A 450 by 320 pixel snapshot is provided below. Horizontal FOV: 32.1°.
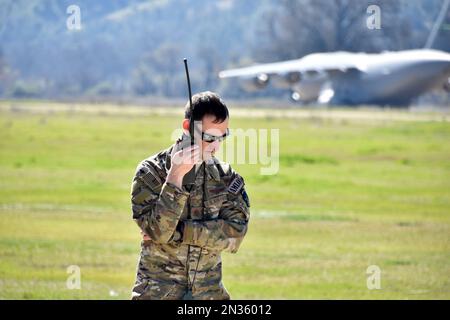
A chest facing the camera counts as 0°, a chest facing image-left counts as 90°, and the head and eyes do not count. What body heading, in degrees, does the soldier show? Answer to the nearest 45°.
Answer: approximately 0°
